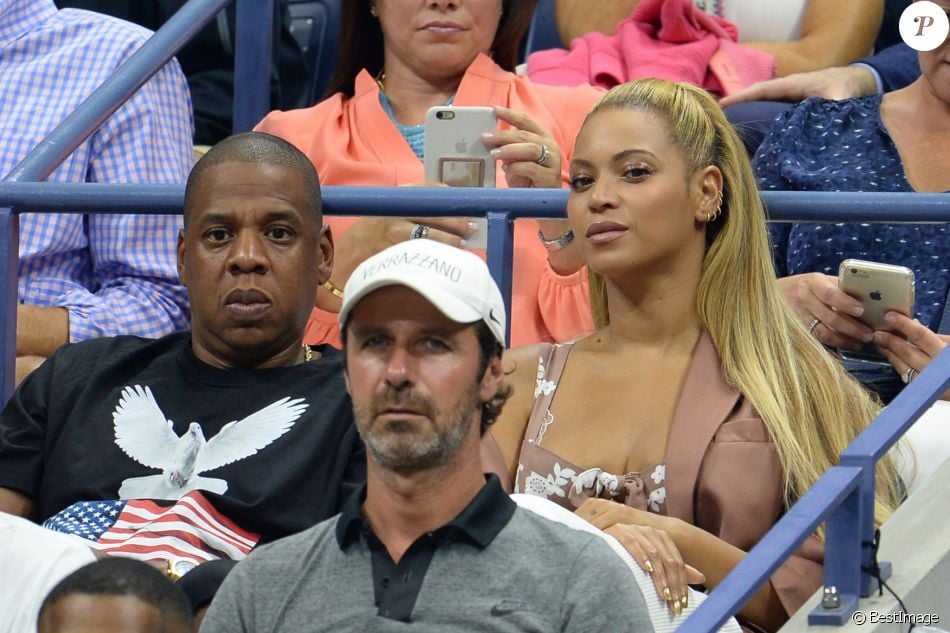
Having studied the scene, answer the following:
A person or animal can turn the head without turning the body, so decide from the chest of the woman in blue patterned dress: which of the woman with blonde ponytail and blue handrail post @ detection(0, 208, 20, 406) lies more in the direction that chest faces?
the woman with blonde ponytail

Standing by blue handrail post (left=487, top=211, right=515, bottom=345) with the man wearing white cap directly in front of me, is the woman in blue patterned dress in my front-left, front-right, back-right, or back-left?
back-left

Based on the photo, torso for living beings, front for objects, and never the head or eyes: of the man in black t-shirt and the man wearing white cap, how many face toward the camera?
2

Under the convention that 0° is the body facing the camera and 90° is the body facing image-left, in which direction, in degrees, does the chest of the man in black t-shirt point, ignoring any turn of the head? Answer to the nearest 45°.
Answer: approximately 0°

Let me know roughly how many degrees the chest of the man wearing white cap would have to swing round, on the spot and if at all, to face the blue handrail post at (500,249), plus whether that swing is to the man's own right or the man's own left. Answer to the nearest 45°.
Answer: approximately 180°

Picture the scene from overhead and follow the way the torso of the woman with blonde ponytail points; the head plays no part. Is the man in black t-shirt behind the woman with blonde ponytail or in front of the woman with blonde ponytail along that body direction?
in front

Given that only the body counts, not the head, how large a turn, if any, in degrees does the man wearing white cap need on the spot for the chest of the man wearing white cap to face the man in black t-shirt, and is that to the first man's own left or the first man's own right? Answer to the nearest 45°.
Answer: approximately 135° to the first man's own right
